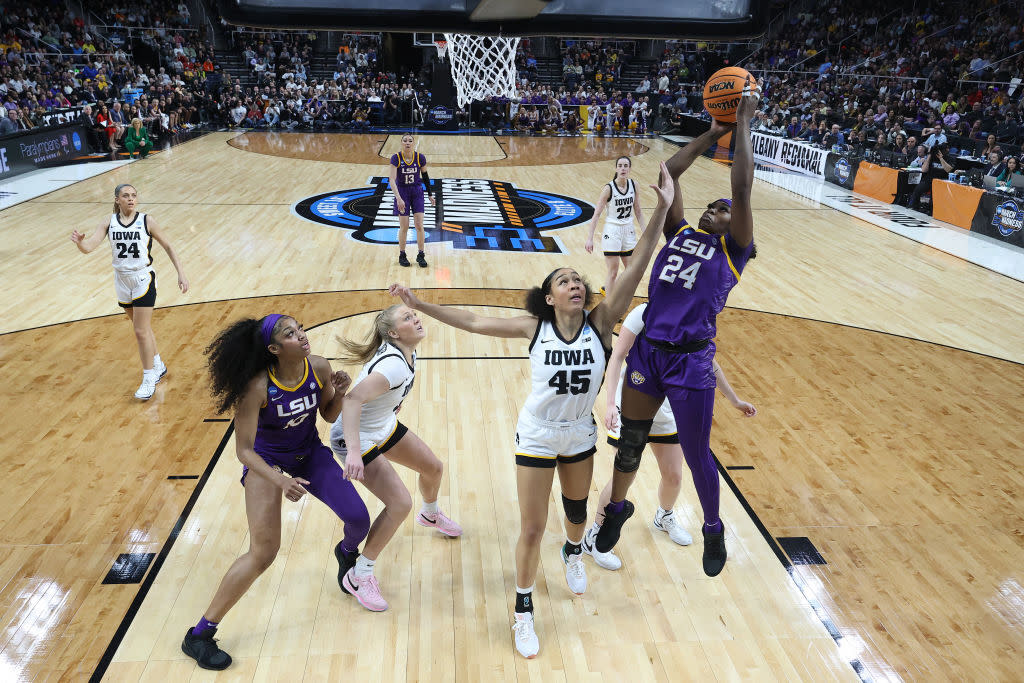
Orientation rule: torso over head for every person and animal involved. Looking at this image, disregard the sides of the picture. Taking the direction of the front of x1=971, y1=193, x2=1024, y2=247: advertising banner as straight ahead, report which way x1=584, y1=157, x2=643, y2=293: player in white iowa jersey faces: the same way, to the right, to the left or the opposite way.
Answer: to the left

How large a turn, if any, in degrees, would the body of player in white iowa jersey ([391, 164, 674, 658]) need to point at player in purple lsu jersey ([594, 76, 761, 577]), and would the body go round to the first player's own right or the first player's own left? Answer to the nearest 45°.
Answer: approximately 90° to the first player's own left

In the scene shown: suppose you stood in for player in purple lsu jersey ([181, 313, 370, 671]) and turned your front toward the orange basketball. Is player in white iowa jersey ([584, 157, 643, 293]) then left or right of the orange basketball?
left

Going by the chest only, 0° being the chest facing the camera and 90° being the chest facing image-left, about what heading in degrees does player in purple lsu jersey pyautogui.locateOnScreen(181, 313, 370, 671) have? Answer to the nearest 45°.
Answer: approximately 315°

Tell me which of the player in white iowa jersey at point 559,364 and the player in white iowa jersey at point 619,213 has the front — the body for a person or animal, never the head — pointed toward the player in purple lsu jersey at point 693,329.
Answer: the player in white iowa jersey at point 619,213

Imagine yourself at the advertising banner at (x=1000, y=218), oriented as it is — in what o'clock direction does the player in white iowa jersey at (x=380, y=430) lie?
The player in white iowa jersey is roughly at 11 o'clock from the advertising banner.

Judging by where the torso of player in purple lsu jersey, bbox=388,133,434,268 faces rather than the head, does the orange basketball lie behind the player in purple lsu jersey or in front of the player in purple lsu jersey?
in front

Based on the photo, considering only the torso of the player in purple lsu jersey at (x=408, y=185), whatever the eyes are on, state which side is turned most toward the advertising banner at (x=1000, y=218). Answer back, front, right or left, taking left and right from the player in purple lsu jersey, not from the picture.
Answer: left

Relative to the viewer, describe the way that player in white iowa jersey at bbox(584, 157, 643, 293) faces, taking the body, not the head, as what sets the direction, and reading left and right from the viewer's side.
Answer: facing the viewer

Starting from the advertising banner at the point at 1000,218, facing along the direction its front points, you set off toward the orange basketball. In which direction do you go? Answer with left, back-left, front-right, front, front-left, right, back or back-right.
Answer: front-left

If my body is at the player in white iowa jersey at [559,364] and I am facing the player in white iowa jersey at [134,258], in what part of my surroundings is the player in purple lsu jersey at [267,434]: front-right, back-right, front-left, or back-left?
front-left

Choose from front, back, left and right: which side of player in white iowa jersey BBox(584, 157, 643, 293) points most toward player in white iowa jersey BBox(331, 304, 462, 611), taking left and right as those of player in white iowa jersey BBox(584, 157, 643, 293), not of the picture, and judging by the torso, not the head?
front

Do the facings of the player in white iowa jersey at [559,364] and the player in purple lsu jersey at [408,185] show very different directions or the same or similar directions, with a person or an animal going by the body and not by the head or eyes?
same or similar directions

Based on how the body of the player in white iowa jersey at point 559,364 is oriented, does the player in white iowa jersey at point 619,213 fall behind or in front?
behind

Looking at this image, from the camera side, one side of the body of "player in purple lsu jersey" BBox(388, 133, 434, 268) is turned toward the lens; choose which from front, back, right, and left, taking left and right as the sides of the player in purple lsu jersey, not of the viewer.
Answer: front

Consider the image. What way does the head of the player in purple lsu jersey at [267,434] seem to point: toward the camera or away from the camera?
toward the camera

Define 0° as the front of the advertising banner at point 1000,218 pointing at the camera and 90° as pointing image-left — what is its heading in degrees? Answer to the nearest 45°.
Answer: approximately 45°
